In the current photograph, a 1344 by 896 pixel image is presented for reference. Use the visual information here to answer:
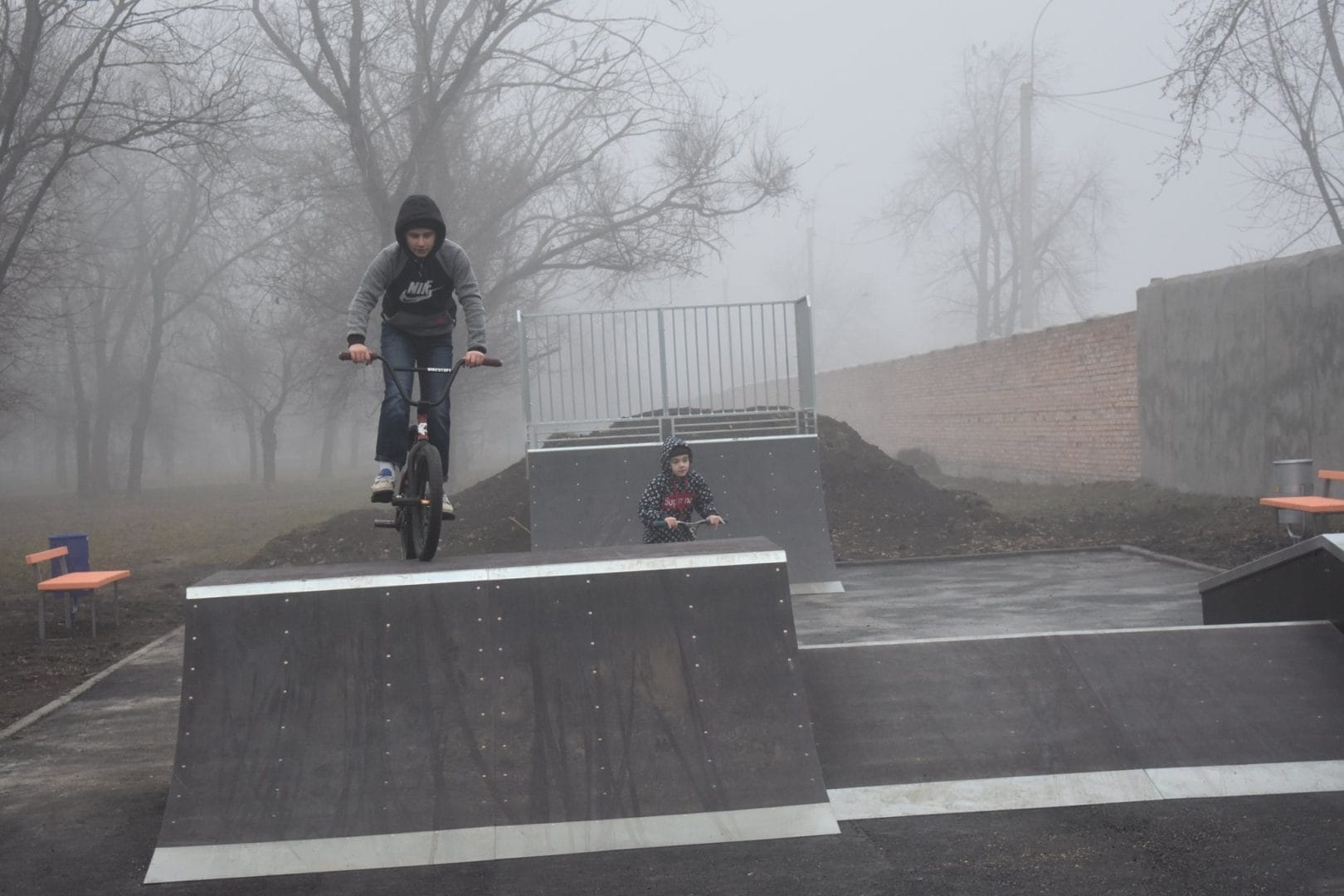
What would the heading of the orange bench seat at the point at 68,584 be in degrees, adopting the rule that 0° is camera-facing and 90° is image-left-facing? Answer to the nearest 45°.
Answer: approximately 270°

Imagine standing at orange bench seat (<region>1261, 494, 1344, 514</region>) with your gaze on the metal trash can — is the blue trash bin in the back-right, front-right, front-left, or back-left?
back-left

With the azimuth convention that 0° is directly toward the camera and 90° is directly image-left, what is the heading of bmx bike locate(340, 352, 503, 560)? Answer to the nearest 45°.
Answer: approximately 0°

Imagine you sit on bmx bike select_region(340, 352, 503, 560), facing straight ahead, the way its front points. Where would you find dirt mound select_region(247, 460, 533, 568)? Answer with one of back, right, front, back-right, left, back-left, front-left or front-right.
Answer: back
